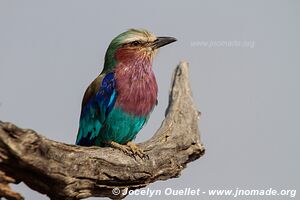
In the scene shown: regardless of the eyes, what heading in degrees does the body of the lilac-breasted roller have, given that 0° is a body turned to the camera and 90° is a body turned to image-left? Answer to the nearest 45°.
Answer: approximately 315°
